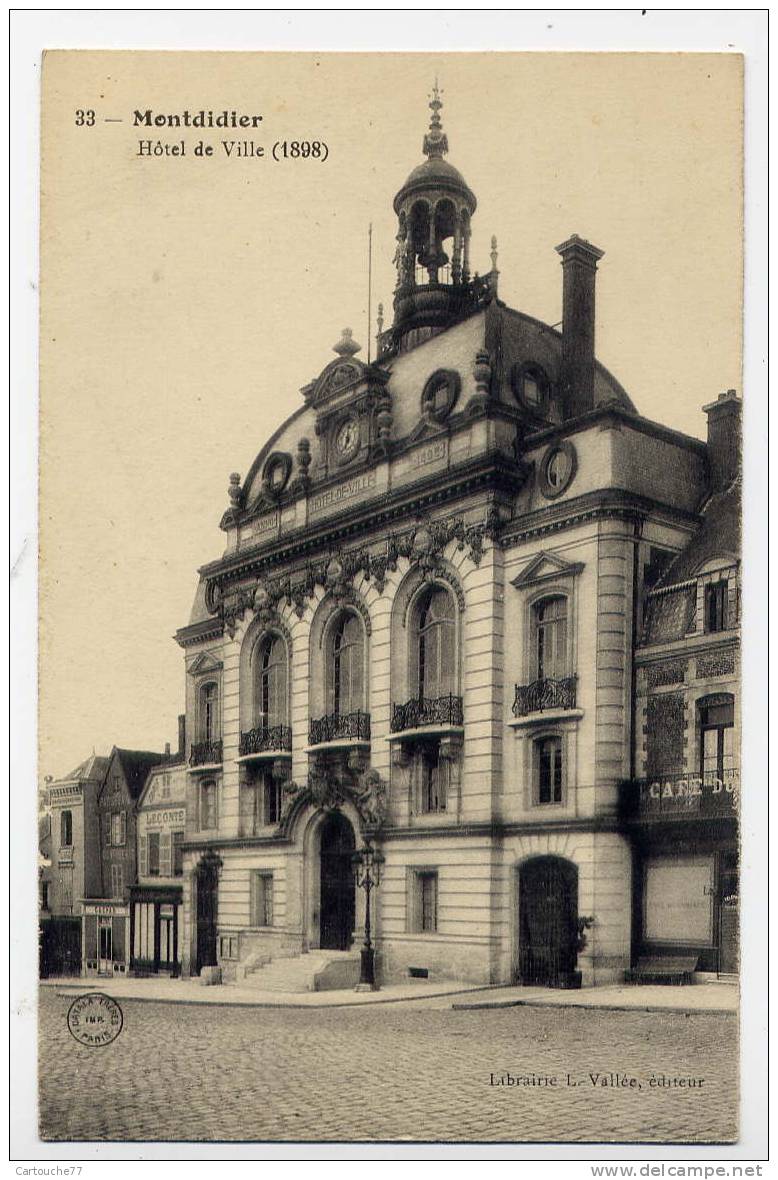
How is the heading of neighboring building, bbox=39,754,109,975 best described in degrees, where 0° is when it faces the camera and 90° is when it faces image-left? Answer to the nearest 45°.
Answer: approximately 45°

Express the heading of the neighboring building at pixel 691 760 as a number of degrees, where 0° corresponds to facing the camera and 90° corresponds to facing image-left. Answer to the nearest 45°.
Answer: approximately 45°
